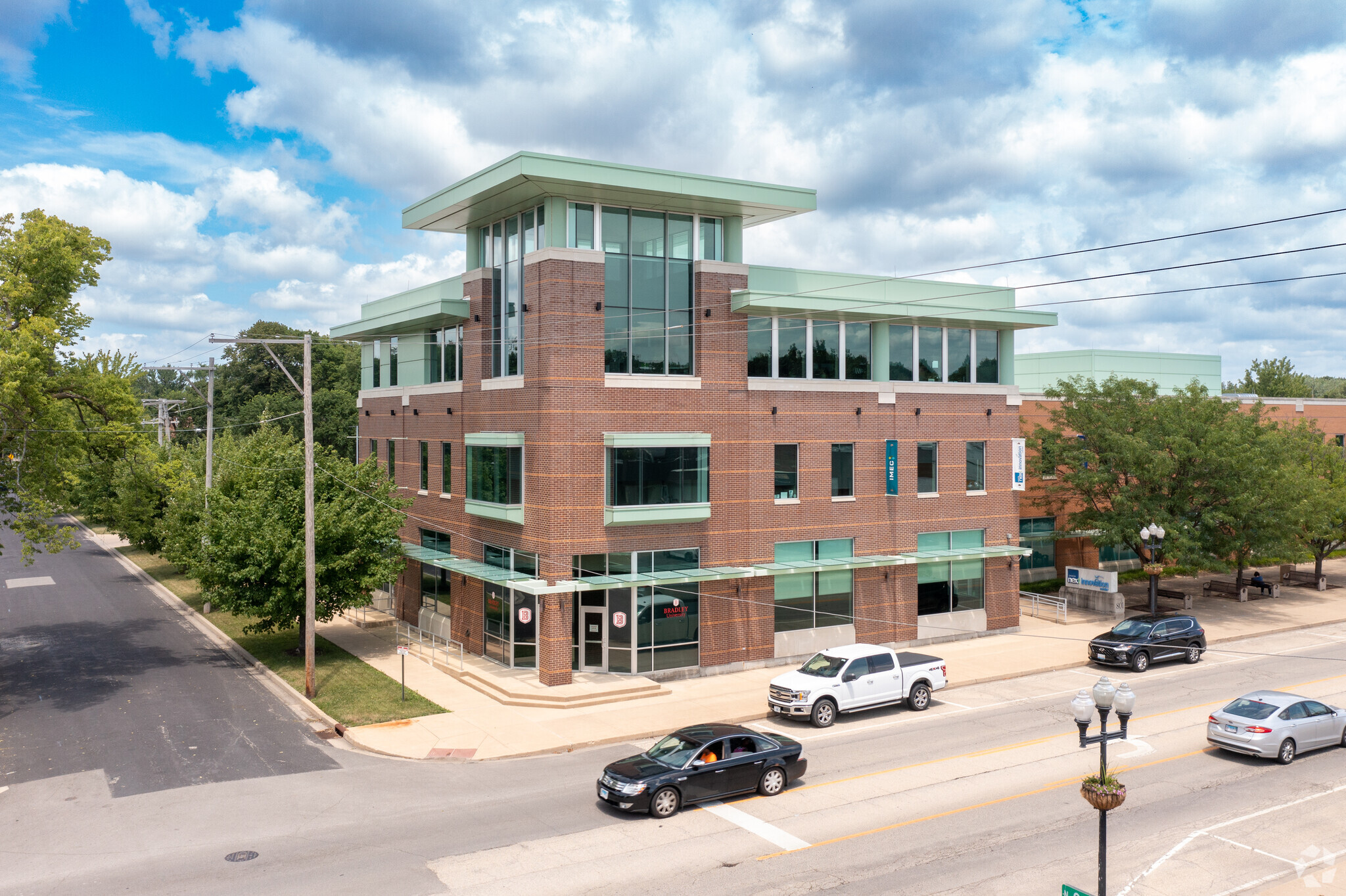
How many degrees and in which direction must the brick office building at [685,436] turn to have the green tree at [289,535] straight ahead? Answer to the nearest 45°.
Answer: approximately 135° to its right

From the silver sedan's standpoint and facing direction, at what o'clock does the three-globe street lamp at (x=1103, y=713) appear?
The three-globe street lamp is roughly at 5 o'clock from the silver sedan.

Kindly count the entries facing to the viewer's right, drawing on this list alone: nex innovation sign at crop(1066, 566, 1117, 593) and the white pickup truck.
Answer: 0

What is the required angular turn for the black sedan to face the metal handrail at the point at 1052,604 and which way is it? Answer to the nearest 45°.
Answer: approximately 180°

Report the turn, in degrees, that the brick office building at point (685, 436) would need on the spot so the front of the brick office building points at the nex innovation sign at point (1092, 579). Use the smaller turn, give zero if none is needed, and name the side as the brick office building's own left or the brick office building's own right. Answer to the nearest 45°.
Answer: approximately 90° to the brick office building's own left

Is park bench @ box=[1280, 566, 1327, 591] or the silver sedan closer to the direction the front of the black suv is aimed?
the silver sedan

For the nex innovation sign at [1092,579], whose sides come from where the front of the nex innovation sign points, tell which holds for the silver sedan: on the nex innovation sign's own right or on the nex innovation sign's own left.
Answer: on the nex innovation sign's own left

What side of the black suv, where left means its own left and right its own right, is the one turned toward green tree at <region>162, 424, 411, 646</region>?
front

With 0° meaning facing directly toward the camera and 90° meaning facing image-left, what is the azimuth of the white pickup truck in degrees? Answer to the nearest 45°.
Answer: approximately 45°

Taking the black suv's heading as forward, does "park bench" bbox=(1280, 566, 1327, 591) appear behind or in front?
behind

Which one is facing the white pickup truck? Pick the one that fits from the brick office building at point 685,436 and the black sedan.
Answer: the brick office building
